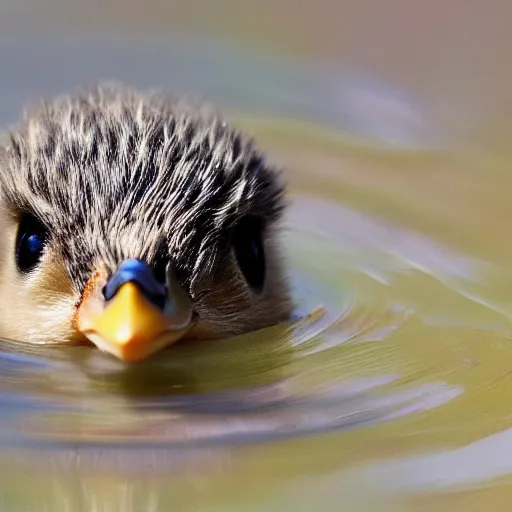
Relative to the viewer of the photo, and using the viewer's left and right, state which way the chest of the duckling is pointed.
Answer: facing the viewer
